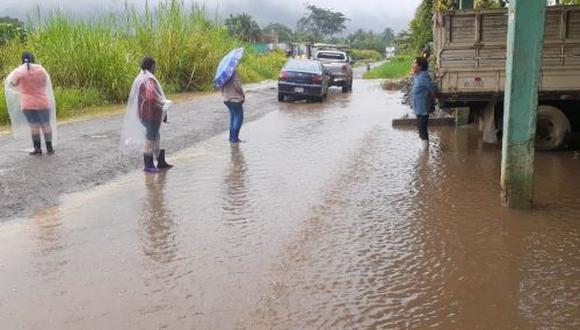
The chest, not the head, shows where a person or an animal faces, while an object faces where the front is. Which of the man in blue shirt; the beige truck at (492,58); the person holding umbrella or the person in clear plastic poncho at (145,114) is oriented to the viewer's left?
the man in blue shirt

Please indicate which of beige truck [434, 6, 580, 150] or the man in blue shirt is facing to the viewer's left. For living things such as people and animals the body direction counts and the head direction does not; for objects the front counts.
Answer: the man in blue shirt

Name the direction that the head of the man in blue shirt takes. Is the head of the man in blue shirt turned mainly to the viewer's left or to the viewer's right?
to the viewer's left

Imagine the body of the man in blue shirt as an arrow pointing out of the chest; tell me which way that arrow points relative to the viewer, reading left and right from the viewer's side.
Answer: facing to the left of the viewer

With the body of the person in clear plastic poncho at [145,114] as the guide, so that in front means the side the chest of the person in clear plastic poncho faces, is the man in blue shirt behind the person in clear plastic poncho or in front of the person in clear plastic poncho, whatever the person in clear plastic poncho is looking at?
in front

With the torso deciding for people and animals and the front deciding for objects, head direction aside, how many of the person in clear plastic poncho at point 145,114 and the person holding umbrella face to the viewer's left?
0

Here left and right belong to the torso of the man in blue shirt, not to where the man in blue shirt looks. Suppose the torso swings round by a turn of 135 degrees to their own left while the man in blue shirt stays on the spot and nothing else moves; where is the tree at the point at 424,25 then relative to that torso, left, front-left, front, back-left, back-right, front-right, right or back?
back-left

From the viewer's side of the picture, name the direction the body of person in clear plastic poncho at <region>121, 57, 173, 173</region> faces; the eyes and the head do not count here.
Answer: to the viewer's right

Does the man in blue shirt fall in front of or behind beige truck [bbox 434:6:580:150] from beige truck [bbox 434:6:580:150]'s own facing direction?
behind

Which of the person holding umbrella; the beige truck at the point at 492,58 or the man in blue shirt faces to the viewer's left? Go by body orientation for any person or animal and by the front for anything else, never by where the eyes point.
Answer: the man in blue shirt
